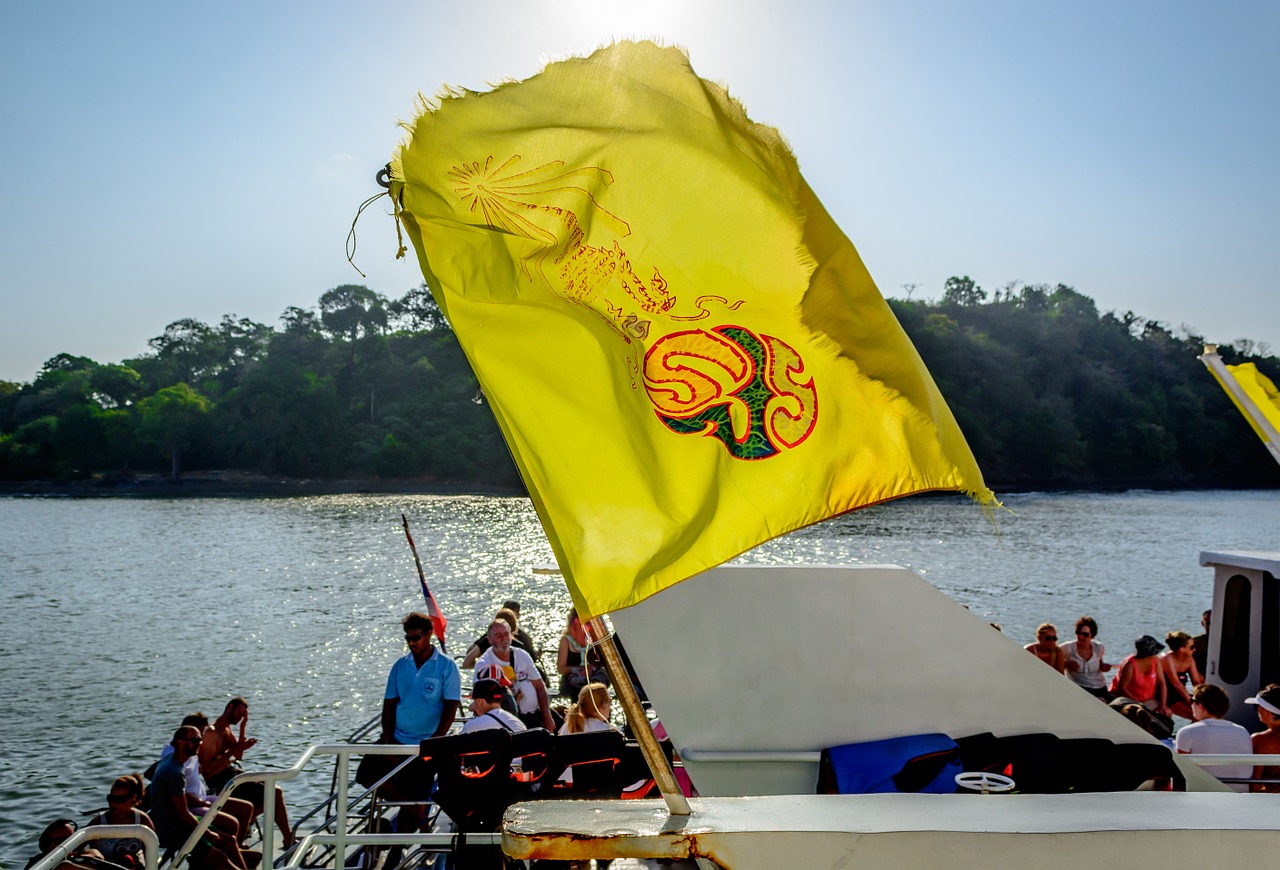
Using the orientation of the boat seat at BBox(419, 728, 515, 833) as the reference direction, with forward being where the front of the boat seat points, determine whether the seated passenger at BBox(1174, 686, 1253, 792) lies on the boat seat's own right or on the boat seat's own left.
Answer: on the boat seat's own right

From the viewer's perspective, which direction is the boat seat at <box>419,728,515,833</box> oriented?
away from the camera

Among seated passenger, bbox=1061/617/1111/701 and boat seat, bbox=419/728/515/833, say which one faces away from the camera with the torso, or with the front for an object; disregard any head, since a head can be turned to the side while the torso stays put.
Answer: the boat seat

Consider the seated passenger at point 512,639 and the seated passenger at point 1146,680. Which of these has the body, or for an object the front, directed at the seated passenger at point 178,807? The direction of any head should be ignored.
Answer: the seated passenger at point 512,639

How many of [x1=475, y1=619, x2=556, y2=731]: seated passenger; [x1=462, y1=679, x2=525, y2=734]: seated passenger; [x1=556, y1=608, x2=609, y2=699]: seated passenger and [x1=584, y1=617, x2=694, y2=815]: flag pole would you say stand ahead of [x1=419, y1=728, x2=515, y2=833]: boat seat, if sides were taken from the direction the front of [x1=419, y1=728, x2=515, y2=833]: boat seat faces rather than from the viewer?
3

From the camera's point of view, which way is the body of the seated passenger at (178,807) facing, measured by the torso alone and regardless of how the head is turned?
to the viewer's right

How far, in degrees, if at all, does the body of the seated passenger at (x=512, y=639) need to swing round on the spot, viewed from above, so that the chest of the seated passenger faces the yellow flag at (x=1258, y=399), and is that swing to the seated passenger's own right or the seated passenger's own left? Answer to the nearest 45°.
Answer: approximately 90° to the seated passenger's own left

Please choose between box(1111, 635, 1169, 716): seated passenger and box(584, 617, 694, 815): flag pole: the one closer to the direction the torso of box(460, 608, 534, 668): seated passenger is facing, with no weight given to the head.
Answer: the flag pole
